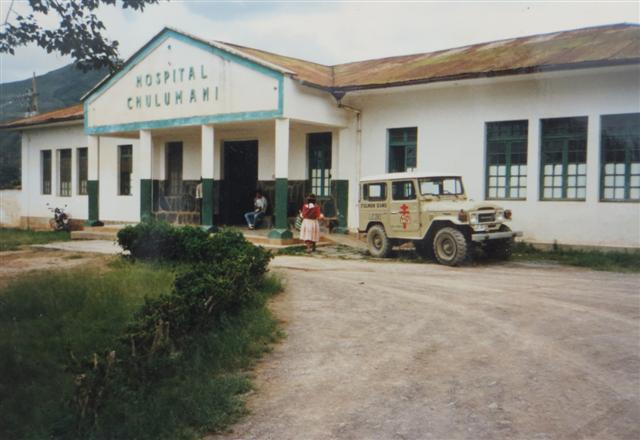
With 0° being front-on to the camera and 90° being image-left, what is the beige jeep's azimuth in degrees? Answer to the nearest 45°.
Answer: approximately 315°

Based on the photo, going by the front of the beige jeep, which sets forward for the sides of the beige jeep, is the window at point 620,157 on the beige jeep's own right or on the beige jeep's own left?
on the beige jeep's own left

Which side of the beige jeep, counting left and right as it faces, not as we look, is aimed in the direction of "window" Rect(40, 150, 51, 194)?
back

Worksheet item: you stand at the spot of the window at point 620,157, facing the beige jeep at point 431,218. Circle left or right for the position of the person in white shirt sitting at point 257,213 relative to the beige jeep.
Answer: right

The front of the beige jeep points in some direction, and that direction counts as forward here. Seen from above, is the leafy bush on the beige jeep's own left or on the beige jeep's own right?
on the beige jeep's own right

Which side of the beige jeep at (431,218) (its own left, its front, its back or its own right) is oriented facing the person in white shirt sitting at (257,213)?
back

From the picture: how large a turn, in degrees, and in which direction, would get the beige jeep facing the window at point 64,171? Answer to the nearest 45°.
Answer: approximately 180°
